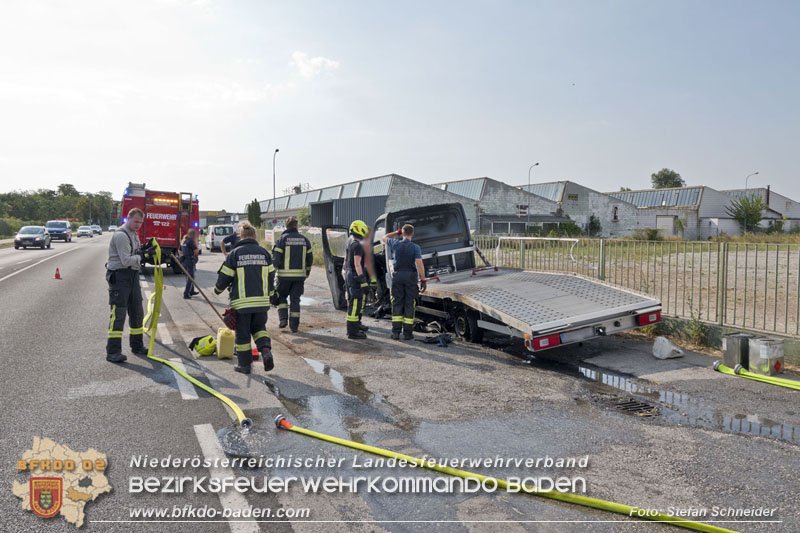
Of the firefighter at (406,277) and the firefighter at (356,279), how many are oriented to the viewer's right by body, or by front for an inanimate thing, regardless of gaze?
1

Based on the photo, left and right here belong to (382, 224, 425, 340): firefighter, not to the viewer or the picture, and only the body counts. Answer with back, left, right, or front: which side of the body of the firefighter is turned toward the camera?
back

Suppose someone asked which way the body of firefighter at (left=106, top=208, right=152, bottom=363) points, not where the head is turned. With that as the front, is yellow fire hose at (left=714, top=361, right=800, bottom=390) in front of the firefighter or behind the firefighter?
in front

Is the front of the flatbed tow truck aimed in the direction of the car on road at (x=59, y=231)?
yes

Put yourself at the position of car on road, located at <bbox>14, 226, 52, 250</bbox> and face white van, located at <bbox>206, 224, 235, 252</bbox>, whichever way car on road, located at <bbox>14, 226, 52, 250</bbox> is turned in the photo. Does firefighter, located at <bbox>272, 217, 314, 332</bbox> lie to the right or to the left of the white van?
right

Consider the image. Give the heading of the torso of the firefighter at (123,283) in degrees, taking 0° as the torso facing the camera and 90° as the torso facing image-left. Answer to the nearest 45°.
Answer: approximately 315°

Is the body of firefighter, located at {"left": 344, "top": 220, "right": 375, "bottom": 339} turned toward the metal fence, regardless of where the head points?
yes

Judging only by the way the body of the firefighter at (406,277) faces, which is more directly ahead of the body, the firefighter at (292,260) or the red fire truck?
the red fire truck

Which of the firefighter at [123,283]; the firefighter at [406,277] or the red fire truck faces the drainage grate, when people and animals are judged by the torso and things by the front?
the firefighter at [123,283]

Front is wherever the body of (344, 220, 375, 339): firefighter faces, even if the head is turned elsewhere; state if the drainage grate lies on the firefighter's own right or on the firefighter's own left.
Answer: on the firefighter's own right

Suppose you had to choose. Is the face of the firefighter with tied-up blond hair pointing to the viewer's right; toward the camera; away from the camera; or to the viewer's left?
away from the camera

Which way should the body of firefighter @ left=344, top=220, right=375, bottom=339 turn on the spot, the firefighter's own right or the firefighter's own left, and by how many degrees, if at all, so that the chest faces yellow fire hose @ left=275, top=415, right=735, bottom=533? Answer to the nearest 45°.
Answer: approximately 90° to the firefighter's own right
